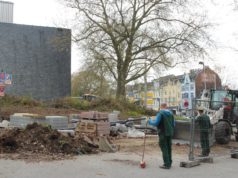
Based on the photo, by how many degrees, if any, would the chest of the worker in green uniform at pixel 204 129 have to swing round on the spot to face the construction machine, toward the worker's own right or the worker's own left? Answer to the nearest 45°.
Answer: approximately 45° to the worker's own right

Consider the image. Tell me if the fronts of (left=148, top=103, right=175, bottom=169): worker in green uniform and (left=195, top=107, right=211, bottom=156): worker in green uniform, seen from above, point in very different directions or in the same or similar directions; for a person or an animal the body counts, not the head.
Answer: same or similar directions

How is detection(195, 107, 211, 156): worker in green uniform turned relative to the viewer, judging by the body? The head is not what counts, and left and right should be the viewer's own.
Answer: facing away from the viewer and to the left of the viewer

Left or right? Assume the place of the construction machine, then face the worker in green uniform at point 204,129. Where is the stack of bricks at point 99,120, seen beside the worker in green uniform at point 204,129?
right

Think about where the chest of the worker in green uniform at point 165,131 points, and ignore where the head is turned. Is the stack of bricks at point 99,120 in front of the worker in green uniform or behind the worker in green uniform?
in front

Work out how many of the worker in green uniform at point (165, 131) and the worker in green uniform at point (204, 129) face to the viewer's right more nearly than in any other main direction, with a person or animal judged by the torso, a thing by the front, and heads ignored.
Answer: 0

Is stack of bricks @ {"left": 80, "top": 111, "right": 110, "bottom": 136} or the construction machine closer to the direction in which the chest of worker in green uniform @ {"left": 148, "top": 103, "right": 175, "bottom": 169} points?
the stack of bricks

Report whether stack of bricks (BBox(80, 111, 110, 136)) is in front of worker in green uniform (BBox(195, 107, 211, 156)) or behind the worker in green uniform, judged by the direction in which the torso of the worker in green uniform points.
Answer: in front

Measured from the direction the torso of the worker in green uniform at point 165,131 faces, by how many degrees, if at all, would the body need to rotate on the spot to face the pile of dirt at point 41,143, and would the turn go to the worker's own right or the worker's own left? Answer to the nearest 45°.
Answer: approximately 45° to the worker's own left

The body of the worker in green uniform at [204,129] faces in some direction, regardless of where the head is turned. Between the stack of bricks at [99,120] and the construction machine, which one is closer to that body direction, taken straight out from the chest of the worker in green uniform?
the stack of bricks

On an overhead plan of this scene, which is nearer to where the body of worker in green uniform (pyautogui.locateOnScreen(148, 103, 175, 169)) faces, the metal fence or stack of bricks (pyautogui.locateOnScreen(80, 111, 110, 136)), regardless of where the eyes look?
the stack of bricks

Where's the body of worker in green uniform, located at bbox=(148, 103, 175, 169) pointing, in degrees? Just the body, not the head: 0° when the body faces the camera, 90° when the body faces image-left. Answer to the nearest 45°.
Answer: approximately 135°
